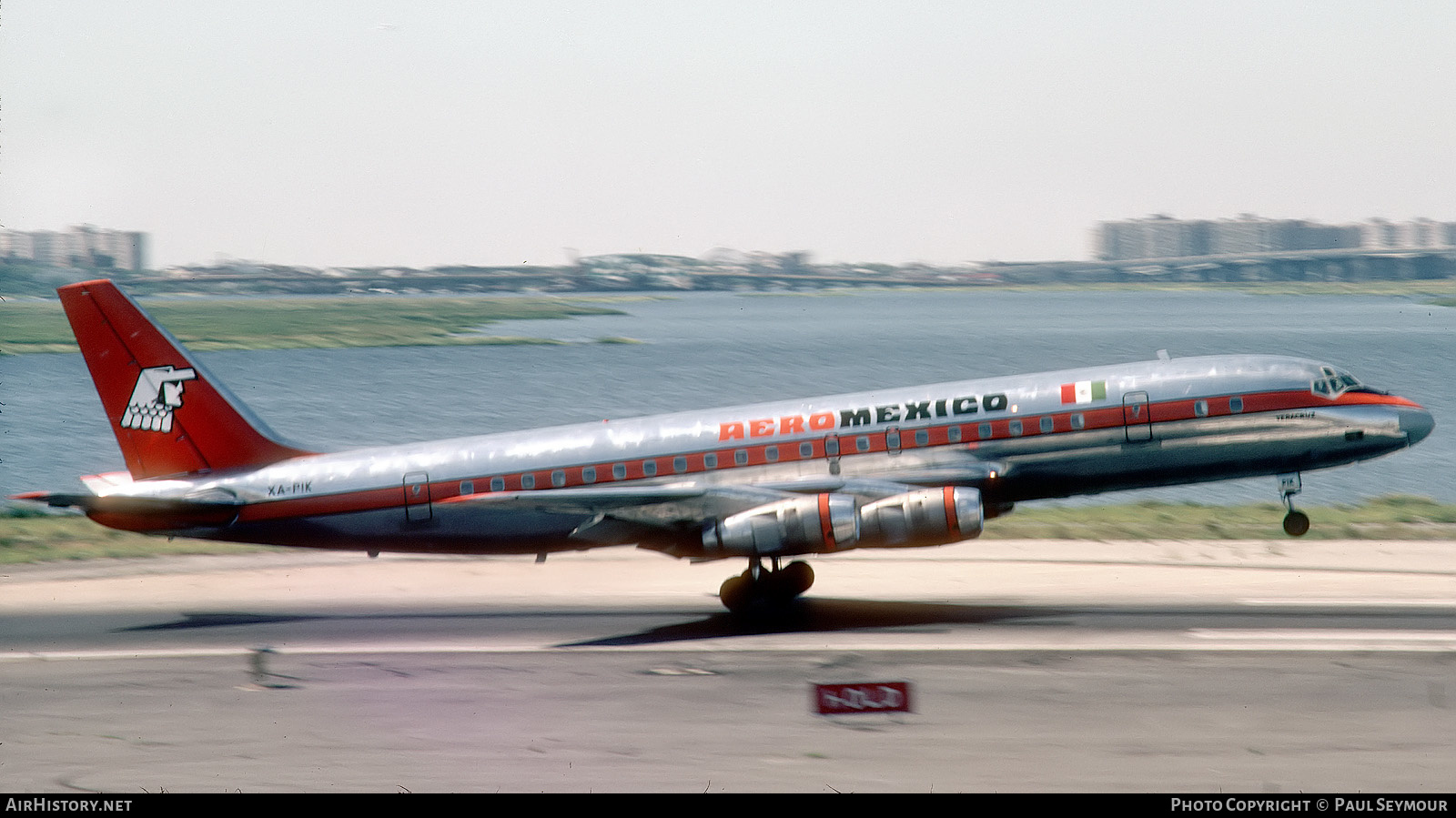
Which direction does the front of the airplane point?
to the viewer's right
